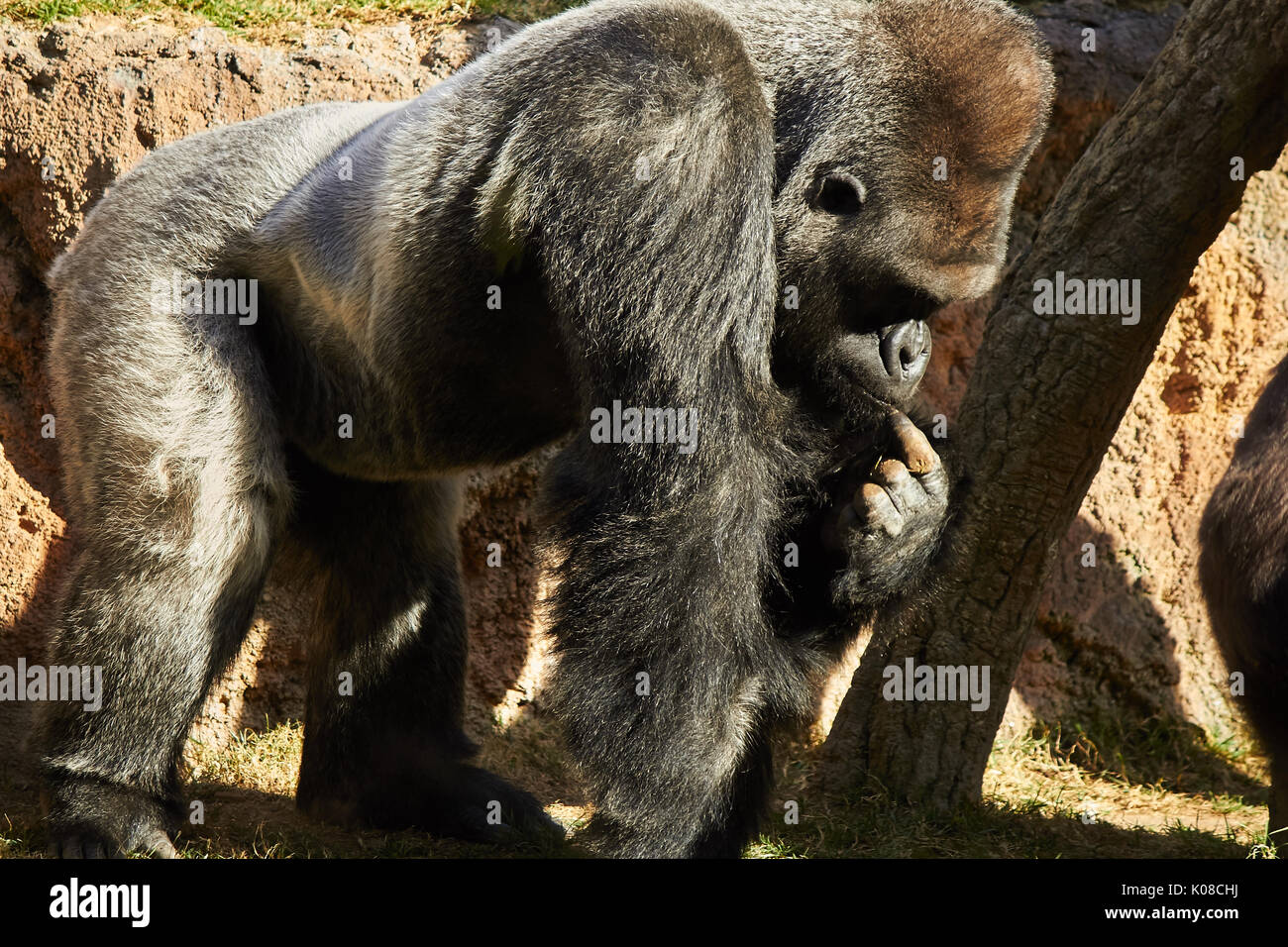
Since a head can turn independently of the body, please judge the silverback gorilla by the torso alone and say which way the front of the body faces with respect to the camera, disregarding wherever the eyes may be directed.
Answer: to the viewer's right

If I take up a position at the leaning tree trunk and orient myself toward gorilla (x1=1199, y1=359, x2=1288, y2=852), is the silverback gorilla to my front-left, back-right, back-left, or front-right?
back-right
